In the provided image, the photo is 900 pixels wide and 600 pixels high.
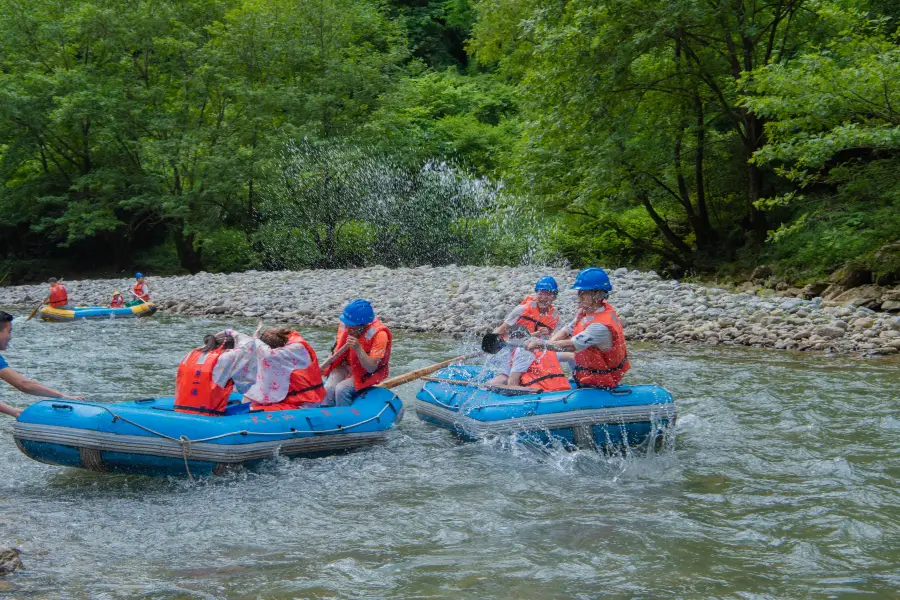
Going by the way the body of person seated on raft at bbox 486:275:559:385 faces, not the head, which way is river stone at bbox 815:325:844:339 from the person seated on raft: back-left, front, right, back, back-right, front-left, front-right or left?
back

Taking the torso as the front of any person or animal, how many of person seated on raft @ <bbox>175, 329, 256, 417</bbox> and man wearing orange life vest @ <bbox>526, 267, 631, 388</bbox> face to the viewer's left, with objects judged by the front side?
1

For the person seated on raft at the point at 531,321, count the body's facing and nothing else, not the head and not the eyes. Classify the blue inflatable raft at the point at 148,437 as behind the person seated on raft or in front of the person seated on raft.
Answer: in front

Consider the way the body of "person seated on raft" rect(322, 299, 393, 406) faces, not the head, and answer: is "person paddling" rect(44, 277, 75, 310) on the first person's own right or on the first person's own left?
on the first person's own right

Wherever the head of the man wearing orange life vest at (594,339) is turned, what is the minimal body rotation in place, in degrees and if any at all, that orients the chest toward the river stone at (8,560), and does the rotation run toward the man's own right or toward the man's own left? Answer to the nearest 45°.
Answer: approximately 45° to the man's own left

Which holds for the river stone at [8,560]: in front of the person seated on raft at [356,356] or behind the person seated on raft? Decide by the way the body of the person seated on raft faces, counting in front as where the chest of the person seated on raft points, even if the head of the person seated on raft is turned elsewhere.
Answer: in front

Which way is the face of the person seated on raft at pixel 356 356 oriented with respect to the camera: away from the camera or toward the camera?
toward the camera

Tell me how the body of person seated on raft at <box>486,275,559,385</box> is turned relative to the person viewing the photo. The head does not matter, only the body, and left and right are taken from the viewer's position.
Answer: facing the viewer and to the left of the viewer

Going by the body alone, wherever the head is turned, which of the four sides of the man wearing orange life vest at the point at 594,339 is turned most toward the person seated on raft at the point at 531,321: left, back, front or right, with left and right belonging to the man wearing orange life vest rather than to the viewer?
right

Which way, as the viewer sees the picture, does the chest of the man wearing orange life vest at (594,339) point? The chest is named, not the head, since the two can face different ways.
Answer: to the viewer's left

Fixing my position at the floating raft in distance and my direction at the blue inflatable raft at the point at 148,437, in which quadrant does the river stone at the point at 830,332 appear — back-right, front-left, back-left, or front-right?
front-left
